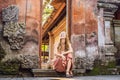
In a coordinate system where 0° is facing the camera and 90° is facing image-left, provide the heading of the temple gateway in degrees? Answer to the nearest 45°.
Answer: approximately 0°

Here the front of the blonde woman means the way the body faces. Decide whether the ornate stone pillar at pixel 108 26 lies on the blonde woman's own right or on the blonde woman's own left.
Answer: on the blonde woman's own left
